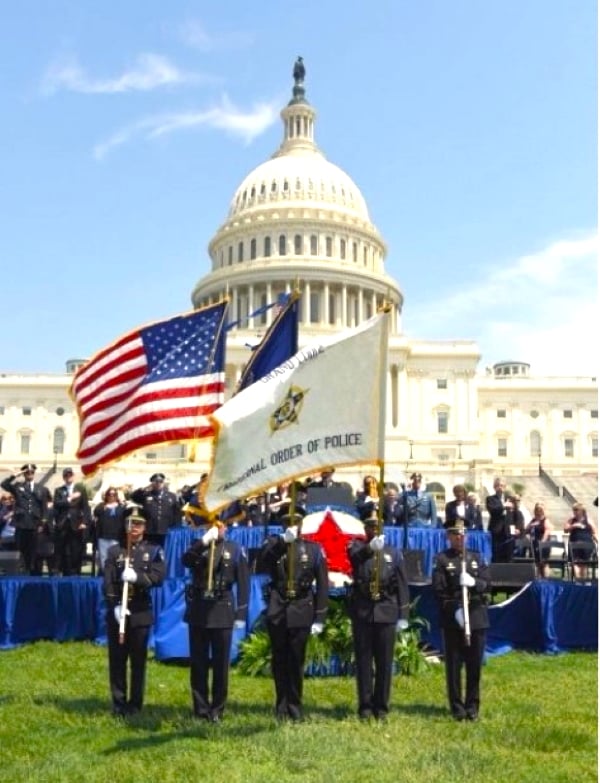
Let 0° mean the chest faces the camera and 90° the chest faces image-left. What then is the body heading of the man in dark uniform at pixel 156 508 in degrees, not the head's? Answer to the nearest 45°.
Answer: approximately 0°

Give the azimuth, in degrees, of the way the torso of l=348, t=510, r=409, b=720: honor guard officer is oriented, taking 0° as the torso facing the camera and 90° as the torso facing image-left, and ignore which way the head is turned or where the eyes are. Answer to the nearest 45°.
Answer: approximately 0°

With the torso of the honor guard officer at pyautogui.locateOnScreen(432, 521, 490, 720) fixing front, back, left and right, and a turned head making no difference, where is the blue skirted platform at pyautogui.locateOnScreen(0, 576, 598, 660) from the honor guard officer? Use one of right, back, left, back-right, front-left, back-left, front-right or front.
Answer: back

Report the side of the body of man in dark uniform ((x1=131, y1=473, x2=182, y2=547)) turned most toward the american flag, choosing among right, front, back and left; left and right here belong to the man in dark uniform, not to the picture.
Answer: front
